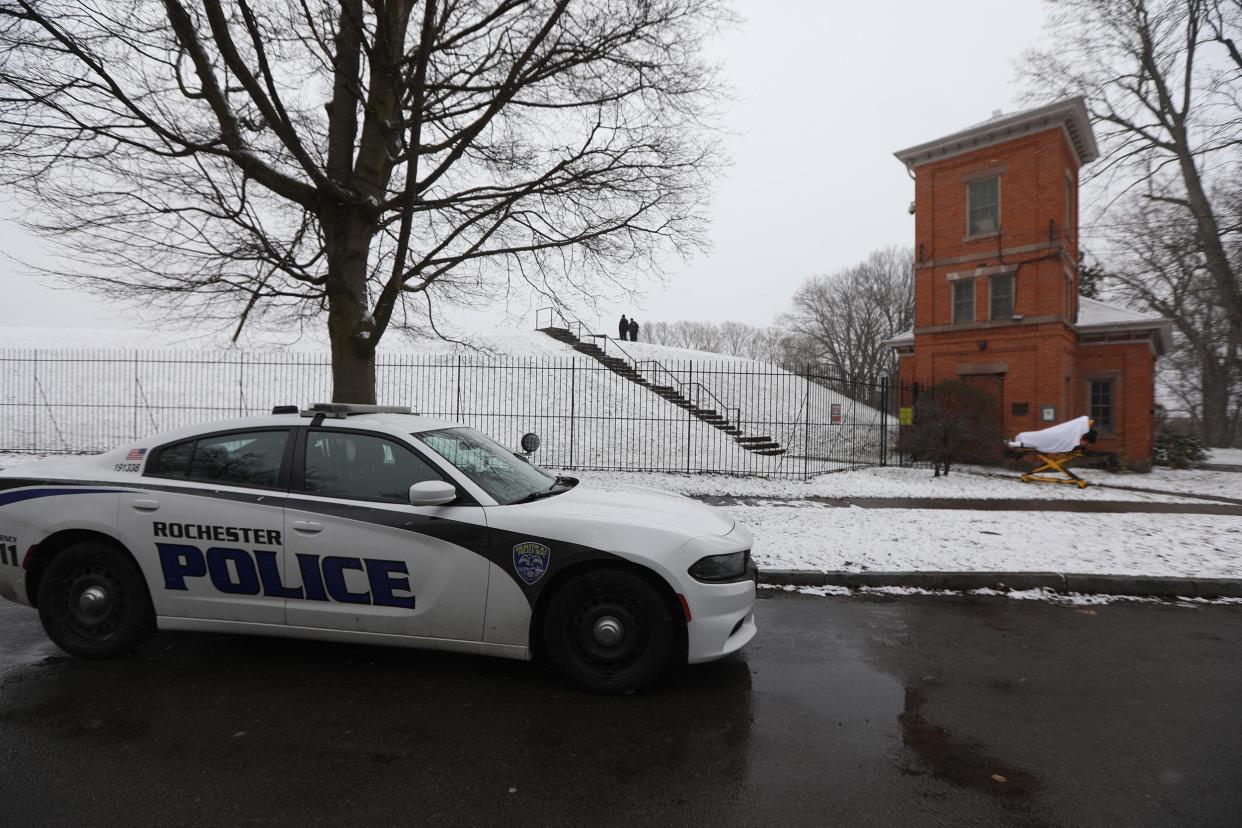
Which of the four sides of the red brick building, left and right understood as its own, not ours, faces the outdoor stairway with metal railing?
right

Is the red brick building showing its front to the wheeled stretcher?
yes

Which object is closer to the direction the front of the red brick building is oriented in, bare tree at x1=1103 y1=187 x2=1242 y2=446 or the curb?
the curb

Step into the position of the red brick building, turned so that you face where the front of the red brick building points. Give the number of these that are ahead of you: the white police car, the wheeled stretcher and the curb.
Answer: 3

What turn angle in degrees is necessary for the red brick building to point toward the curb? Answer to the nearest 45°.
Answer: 0° — it already faces it

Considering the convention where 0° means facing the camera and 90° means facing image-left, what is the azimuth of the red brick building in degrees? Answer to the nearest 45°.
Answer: approximately 0°

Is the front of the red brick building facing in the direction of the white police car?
yes

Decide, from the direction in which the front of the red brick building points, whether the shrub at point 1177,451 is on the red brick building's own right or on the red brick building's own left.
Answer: on the red brick building's own left

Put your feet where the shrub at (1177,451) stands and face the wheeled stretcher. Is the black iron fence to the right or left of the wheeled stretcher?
right

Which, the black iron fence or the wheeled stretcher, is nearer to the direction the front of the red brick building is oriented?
the wheeled stretcher
